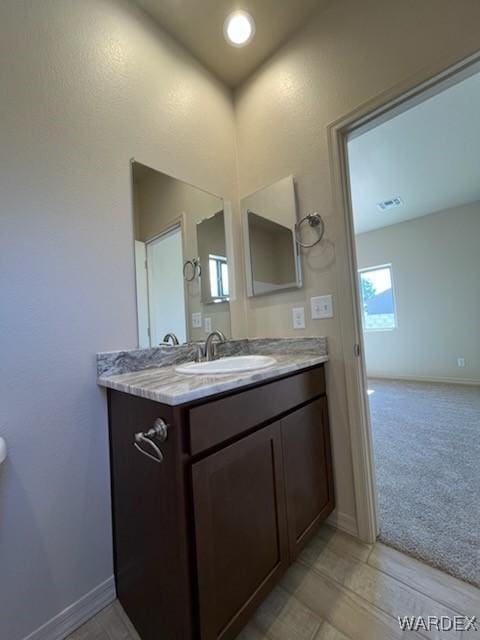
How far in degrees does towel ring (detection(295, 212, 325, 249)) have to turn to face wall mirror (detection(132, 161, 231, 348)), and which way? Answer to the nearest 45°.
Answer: approximately 45° to its right

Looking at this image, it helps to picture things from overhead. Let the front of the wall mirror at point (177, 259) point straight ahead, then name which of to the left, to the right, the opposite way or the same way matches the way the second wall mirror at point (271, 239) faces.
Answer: to the right

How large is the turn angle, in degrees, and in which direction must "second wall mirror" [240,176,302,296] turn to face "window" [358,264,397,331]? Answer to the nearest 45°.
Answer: approximately 180°

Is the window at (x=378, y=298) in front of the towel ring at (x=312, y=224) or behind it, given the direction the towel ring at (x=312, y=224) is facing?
behind

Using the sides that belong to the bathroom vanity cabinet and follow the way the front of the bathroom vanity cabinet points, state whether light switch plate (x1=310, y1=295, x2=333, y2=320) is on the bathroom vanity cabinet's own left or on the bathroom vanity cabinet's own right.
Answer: on the bathroom vanity cabinet's own left

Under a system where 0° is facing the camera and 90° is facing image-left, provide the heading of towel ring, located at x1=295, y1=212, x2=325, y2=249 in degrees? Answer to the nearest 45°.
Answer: approximately 45°

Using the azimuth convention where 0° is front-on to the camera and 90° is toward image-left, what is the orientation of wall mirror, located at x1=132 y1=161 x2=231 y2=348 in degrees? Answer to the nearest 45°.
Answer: approximately 315°

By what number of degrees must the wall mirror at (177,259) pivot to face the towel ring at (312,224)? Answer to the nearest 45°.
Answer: approximately 45° to its left
